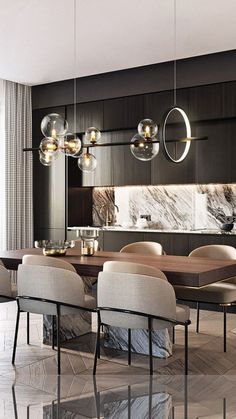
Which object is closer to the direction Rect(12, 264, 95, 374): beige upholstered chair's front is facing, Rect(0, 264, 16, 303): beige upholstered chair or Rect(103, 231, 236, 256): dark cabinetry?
the dark cabinetry

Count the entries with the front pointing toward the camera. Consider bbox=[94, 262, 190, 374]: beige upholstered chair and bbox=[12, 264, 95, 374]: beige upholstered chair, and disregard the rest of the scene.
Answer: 0

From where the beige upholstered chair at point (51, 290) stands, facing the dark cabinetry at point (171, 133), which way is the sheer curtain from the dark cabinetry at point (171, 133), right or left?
left

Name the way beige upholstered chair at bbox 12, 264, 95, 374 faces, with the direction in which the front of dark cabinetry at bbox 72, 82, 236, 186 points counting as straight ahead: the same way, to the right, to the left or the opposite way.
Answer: the opposite way

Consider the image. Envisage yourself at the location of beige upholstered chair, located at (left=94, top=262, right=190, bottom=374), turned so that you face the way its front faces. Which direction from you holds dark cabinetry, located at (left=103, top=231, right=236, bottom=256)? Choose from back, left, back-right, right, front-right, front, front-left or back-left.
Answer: front-left

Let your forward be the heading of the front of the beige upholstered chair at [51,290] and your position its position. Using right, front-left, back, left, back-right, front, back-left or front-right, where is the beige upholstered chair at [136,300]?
right

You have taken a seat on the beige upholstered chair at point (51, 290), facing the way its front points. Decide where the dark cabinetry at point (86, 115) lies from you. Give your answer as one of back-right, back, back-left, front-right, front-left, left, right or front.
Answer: front-left

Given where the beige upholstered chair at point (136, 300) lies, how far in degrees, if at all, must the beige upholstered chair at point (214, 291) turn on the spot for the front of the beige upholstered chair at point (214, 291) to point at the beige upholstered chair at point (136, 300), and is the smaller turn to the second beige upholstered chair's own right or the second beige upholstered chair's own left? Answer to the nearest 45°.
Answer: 0° — it already faces it

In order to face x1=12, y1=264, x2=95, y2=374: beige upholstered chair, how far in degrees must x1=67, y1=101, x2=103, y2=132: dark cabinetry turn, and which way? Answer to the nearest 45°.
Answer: approximately 45° to its left

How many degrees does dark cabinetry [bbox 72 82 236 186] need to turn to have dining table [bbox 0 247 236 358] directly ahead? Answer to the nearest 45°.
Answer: approximately 45° to its left
